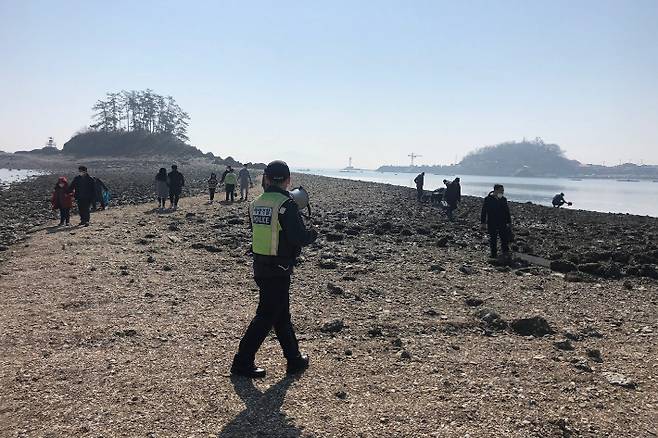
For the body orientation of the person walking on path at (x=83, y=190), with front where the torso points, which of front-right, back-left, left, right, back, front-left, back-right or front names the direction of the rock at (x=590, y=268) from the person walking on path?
front-left

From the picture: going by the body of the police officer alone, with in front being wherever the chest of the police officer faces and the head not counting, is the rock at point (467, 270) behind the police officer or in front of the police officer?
in front

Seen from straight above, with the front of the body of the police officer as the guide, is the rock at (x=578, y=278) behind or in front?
in front

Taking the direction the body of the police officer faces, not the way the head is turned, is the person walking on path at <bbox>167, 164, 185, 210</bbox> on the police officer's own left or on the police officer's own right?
on the police officer's own left

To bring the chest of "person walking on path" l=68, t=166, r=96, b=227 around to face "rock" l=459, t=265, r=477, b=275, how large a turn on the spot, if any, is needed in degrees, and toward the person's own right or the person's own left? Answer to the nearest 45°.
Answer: approximately 45° to the person's own left

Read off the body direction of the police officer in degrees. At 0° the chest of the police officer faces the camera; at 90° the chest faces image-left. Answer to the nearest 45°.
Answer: approximately 225°

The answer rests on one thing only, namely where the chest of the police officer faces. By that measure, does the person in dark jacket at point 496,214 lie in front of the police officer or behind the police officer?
in front

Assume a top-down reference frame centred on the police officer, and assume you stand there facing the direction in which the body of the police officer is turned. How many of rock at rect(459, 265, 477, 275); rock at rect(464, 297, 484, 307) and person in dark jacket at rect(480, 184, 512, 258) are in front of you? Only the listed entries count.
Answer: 3

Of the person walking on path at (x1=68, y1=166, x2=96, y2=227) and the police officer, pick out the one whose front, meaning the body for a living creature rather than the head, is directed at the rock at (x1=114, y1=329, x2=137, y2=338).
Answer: the person walking on path

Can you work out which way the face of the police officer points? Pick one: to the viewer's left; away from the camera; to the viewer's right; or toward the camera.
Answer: away from the camera

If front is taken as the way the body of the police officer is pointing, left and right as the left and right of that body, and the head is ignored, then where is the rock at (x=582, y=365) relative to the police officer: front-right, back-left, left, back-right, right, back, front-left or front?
front-right

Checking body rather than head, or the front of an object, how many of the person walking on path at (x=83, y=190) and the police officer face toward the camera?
1
